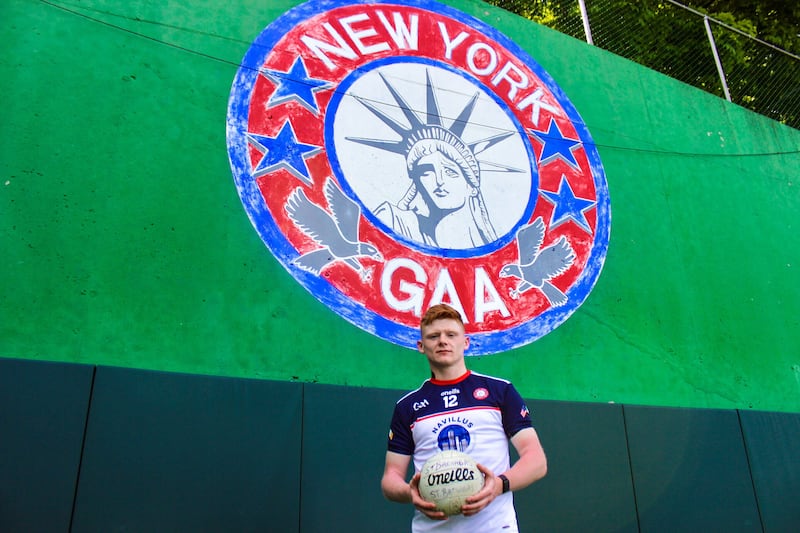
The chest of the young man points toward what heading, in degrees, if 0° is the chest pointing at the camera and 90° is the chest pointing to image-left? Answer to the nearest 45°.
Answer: approximately 0°
